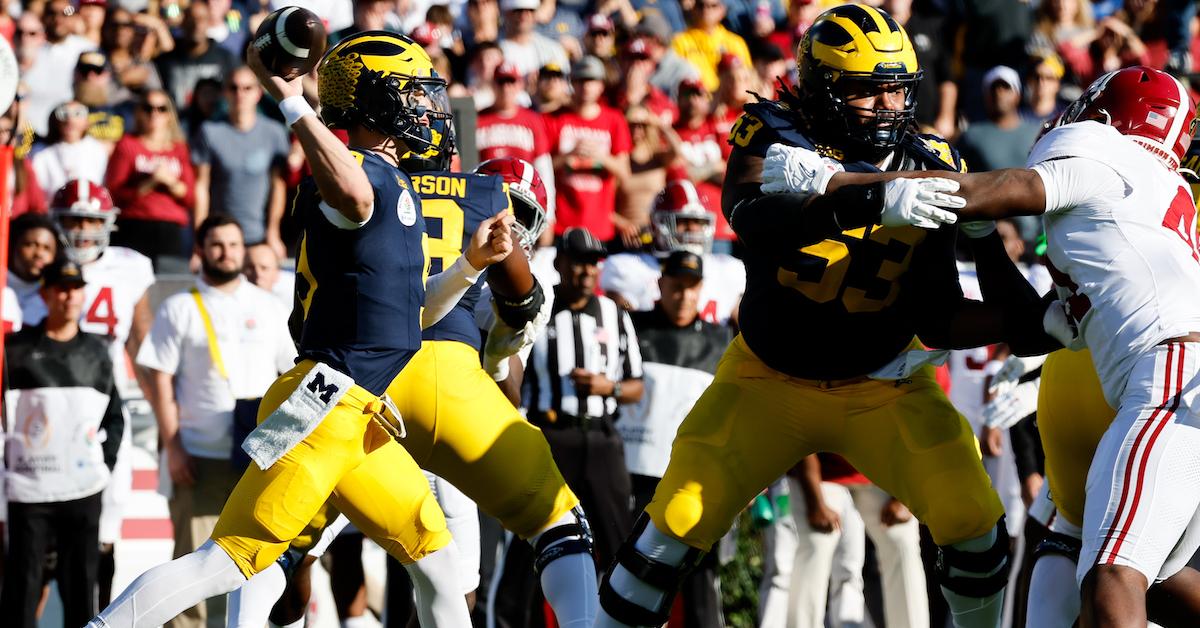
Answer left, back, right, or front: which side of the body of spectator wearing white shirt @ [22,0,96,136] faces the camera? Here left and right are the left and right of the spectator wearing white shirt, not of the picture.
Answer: front

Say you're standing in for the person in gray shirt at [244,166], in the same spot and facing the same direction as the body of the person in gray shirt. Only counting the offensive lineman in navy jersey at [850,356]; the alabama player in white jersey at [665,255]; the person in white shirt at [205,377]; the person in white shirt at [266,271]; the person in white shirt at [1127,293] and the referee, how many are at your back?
0

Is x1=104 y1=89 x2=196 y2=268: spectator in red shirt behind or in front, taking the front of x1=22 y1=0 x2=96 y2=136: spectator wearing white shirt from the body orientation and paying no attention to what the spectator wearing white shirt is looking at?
in front

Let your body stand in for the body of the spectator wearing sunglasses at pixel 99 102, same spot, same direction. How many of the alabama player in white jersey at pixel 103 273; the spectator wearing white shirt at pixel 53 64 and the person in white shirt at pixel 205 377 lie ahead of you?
2

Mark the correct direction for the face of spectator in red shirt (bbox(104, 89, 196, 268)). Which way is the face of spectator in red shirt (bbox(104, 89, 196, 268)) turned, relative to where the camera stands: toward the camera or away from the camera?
toward the camera

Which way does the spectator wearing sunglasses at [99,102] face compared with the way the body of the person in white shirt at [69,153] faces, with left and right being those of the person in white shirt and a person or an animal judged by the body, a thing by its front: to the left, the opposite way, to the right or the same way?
the same way

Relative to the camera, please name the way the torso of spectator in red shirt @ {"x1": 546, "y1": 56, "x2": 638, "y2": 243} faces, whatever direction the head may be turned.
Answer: toward the camera

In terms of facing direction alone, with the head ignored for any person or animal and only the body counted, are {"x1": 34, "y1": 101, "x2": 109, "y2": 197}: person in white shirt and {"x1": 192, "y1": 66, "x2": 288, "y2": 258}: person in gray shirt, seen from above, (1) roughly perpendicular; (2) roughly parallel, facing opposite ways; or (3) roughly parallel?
roughly parallel

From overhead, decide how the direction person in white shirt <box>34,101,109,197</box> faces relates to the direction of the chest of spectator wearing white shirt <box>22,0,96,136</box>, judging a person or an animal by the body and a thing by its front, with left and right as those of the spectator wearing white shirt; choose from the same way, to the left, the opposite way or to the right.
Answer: the same way

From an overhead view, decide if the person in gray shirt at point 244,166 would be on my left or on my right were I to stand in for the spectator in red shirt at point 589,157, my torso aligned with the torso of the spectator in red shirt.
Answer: on my right

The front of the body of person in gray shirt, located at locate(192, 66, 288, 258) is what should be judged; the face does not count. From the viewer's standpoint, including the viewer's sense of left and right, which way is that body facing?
facing the viewer

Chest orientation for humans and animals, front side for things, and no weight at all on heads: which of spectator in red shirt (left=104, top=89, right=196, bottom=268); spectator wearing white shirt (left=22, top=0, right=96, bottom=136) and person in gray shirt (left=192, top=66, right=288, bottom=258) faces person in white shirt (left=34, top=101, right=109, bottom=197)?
the spectator wearing white shirt

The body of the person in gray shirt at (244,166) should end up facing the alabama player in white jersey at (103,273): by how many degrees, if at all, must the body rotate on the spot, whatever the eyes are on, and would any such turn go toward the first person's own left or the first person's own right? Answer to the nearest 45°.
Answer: approximately 45° to the first person's own right

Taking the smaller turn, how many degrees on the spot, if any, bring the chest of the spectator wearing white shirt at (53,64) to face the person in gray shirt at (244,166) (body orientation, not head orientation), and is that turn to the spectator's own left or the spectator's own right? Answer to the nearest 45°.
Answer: approximately 45° to the spectator's own left

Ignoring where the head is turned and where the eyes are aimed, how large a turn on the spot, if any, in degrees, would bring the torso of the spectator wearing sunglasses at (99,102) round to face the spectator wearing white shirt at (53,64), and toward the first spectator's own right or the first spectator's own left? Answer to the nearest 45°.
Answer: approximately 180°

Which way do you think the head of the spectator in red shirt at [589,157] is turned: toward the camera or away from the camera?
toward the camera

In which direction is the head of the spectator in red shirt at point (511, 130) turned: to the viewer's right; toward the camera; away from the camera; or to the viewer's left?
toward the camera
